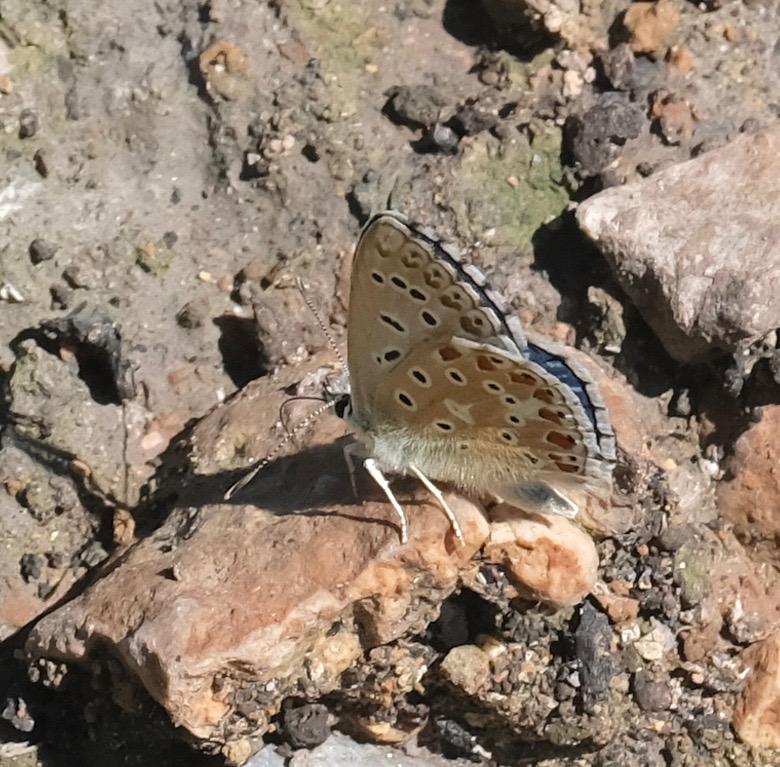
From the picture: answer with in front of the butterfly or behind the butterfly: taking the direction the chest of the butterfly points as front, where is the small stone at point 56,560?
in front

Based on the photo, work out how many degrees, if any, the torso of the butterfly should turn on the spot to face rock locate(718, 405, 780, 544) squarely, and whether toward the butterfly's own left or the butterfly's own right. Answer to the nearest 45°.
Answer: approximately 135° to the butterfly's own right

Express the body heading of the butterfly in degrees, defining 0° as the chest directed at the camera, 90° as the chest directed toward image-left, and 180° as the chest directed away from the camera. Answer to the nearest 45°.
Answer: approximately 90°

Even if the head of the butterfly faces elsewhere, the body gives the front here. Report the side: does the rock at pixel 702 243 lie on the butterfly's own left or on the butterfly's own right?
on the butterfly's own right

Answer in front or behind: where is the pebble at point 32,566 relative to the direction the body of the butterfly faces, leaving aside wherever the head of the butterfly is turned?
in front

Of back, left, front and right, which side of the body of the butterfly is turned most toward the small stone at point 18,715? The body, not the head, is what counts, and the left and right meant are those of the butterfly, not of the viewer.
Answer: front
